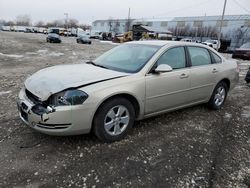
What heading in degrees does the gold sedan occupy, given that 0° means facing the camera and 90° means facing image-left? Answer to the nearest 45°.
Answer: approximately 45°

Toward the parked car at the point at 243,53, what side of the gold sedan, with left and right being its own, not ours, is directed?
back
